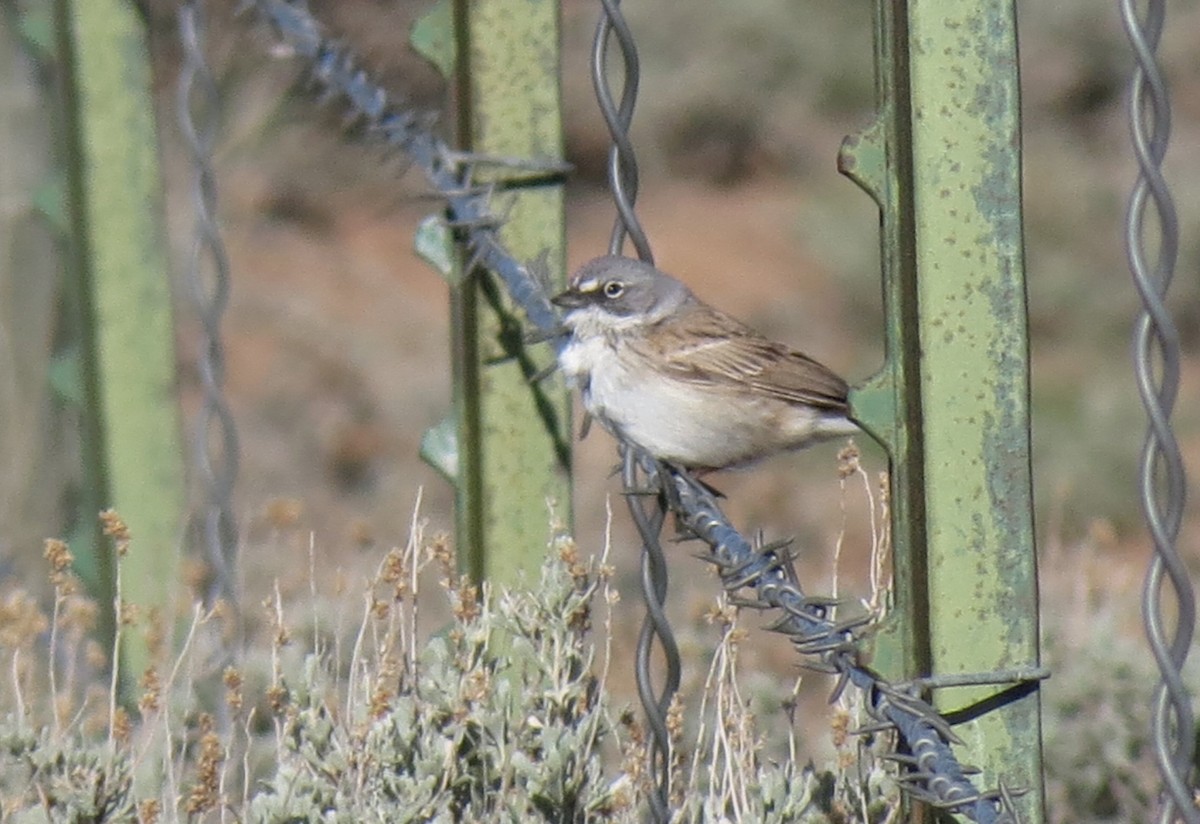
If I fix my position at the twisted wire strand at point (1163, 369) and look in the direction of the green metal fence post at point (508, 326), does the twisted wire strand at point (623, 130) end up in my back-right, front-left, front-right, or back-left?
front-left

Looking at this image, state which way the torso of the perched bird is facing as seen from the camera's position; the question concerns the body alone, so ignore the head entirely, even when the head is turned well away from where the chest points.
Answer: to the viewer's left

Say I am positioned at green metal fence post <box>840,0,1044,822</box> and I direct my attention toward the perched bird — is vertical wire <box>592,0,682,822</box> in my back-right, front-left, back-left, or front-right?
front-left
